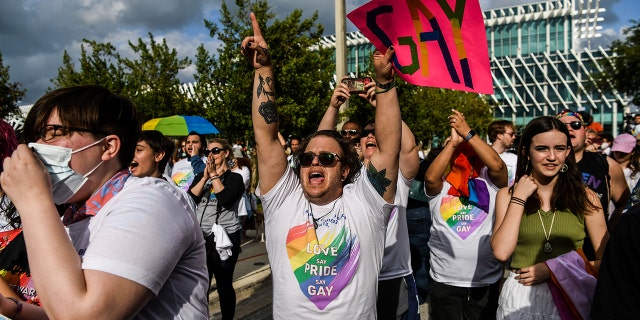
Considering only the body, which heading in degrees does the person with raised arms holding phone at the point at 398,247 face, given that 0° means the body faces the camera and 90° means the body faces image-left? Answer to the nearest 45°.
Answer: approximately 45°

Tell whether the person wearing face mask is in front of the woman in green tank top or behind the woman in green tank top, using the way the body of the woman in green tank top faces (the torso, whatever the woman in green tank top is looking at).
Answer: in front

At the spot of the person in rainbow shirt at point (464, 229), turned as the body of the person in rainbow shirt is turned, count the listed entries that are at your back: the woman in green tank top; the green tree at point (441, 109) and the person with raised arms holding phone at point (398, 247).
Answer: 1

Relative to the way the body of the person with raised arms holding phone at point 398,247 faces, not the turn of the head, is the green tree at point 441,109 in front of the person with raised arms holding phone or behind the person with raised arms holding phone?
behind

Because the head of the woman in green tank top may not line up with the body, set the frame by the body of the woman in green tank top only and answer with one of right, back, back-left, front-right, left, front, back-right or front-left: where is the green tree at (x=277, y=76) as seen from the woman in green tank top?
back-right

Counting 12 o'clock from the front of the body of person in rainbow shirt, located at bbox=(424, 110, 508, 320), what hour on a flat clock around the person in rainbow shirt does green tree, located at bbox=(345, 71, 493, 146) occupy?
The green tree is roughly at 6 o'clock from the person in rainbow shirt.
